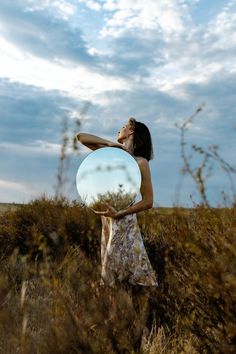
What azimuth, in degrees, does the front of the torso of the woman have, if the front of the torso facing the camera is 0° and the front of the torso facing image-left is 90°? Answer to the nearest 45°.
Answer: approximately 45°

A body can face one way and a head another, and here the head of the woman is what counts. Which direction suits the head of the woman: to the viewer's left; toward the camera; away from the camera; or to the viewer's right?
to the viewer's left
